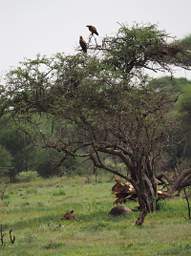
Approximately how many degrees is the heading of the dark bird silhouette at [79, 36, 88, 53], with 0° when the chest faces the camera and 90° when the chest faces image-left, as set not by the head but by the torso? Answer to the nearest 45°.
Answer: approximately 90°

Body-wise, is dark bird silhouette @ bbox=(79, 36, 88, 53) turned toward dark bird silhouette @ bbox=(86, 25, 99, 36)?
no

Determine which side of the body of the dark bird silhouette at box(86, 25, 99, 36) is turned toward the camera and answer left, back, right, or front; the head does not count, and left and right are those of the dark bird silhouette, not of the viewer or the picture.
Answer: left
